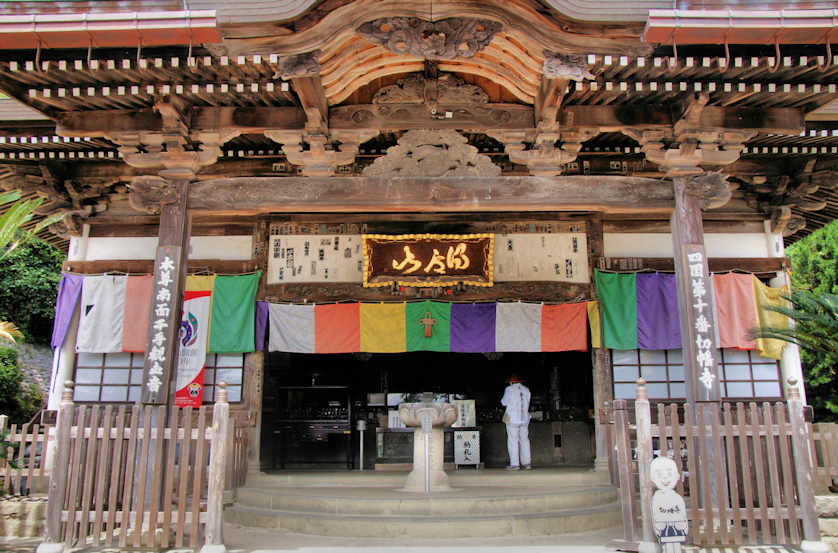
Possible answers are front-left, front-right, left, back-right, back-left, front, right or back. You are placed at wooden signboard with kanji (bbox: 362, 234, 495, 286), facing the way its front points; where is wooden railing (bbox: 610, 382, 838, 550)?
front-left

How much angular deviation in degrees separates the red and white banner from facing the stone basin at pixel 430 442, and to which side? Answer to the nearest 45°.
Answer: approximately 45° to its left

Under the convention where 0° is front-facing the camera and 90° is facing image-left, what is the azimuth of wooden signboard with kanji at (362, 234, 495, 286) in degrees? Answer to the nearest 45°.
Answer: approximately 0°

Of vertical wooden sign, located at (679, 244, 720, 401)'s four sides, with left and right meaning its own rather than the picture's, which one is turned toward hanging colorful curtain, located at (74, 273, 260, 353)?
right

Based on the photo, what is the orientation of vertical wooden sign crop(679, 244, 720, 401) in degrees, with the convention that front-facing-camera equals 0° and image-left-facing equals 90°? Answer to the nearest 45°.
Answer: approximately 0°

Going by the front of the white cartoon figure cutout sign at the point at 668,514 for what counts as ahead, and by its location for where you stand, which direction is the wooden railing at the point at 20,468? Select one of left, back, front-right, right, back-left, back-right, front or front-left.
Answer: right

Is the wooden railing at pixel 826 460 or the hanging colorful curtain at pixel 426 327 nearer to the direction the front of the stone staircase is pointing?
the wooden railing

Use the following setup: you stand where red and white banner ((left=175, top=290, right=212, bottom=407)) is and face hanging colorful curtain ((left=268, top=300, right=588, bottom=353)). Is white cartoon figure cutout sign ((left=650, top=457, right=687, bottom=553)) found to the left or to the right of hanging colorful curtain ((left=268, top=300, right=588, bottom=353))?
right

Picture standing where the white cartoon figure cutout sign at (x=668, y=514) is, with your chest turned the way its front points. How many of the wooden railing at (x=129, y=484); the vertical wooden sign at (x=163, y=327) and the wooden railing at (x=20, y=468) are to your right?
3

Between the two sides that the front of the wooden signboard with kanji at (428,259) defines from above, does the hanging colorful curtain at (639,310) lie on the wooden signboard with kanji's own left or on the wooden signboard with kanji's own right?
on the wooden signboard with kanji's own left

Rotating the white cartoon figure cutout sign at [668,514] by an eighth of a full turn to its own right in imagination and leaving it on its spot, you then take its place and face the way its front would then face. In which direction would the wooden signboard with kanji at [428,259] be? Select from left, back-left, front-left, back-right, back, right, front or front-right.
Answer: right
